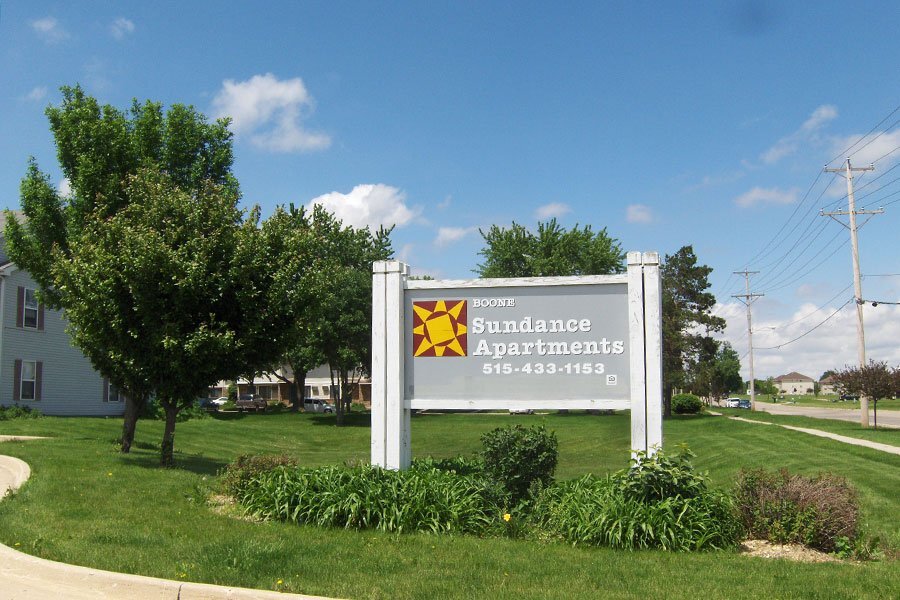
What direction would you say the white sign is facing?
toward the camera

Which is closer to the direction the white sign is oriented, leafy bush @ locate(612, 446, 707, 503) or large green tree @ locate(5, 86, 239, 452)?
the leafy bush

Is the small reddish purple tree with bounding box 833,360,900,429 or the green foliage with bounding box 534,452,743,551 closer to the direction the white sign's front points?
the green foliage

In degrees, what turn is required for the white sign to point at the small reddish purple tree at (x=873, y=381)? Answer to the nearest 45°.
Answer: approximately 135° to its left

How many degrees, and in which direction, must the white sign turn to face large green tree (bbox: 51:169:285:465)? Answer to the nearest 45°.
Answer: approximately 135° to its right

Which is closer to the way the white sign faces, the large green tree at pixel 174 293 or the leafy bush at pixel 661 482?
the leafy bush

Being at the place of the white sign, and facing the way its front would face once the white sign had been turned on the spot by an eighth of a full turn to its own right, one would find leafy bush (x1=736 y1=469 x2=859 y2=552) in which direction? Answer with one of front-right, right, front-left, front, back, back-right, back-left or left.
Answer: left

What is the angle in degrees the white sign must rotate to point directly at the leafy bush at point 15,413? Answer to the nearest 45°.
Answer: approximately 135° to its right

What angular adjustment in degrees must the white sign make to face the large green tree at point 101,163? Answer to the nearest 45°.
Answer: approximately 135° to its right

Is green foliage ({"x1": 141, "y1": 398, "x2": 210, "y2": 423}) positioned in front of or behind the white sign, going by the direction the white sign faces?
behind
